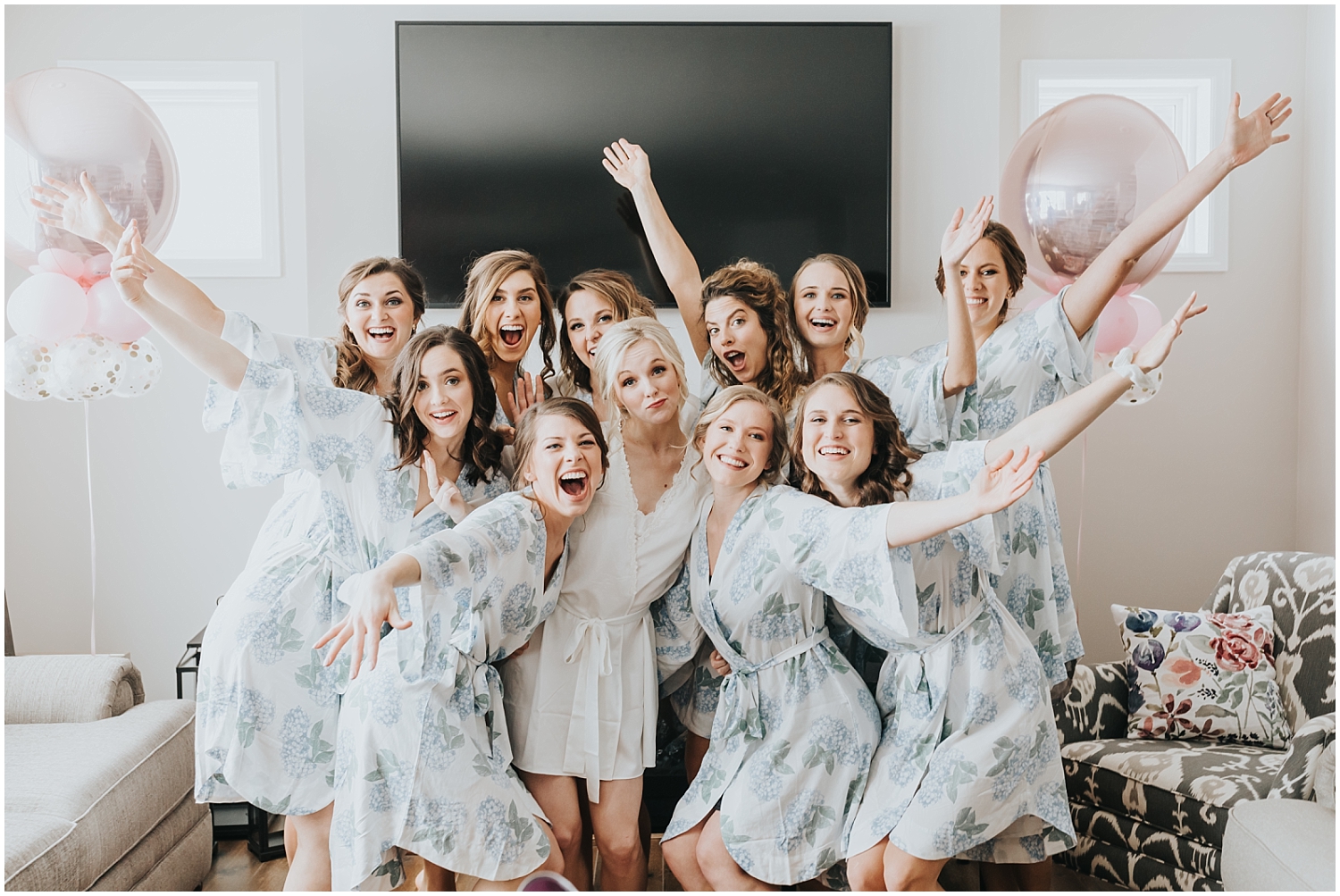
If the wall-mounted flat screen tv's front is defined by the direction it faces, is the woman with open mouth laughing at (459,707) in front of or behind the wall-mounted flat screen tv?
in front

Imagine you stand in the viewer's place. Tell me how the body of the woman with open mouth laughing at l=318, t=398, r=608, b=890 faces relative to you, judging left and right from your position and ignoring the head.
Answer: facing the viewer and to the right of the viewer

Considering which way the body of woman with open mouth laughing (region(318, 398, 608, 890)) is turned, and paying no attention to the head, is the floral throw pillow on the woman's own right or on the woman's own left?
on the woman's own left

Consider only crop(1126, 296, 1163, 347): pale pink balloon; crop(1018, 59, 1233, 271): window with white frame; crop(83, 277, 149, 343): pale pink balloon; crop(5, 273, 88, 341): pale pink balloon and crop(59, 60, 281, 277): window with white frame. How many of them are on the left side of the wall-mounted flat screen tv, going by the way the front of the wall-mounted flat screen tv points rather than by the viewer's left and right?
2

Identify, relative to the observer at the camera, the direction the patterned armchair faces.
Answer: facing the viewer and to the left of the viewer

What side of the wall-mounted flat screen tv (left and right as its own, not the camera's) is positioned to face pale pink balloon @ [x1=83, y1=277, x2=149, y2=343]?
right

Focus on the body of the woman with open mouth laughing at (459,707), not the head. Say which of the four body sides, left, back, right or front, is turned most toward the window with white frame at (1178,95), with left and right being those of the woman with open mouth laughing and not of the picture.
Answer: left

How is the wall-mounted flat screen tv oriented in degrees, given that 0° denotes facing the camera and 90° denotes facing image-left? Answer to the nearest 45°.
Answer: approximately 0°
